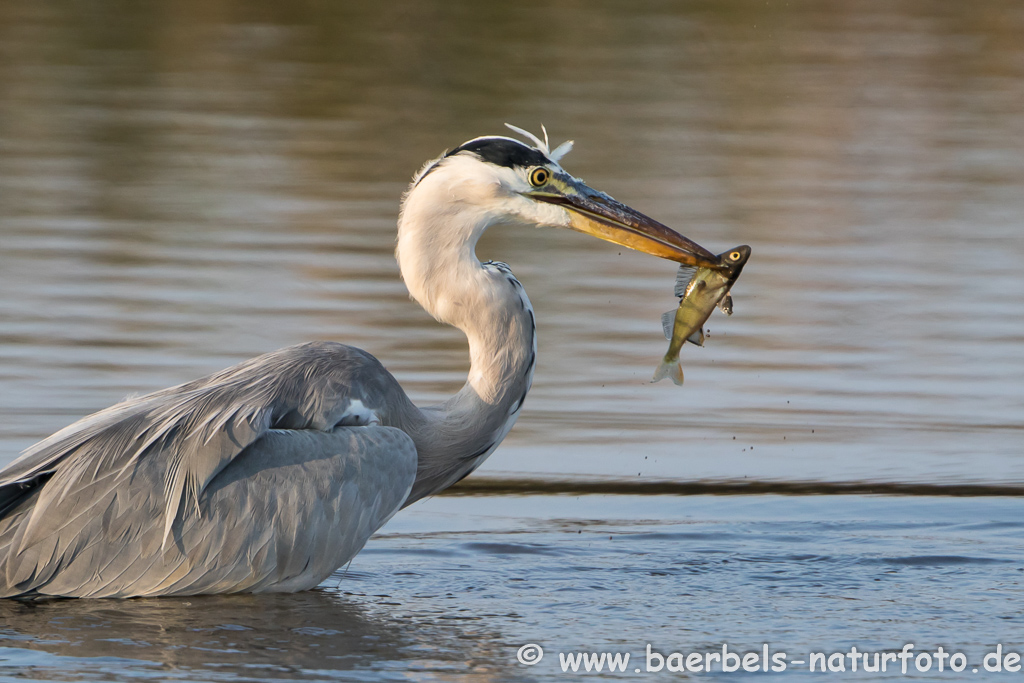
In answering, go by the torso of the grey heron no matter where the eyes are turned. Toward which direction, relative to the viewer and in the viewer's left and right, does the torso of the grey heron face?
facing to the right of the viewer
